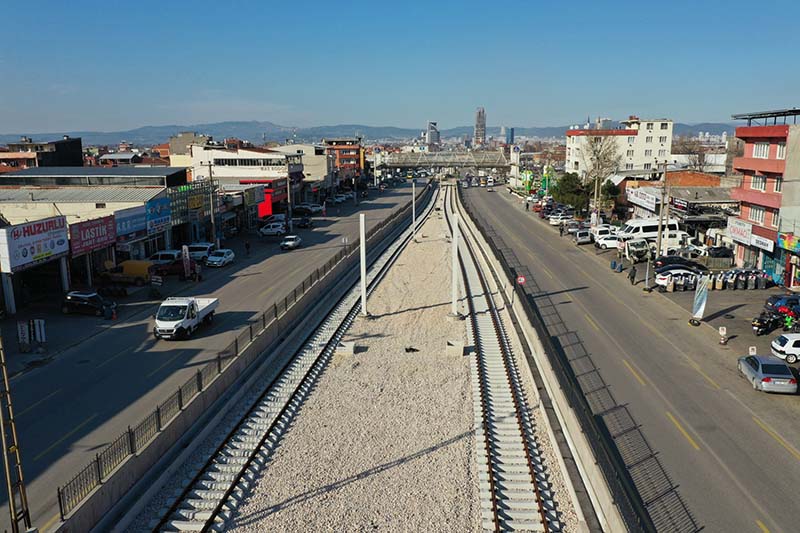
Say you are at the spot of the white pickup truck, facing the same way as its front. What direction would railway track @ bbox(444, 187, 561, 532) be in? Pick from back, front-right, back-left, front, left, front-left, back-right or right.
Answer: left

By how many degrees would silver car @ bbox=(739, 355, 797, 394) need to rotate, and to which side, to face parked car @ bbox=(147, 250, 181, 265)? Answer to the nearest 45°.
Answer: approximately 45° to its left

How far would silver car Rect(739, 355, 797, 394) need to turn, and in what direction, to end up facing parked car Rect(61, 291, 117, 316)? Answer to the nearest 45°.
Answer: approximately 45° to its left

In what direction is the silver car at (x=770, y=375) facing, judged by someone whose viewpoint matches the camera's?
facing away from the viewer and to the left of the viewer

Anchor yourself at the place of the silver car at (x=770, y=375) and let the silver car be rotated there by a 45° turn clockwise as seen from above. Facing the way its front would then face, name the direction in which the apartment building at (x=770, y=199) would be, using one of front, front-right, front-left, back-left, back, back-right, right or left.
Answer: front

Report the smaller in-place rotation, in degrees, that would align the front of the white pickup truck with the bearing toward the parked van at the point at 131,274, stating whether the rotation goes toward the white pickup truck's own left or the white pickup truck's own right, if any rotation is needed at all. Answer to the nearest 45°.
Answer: approximately 135° to the white pickup truck's own right

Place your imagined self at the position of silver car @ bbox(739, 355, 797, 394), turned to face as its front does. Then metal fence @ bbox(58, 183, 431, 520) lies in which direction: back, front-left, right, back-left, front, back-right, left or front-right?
left

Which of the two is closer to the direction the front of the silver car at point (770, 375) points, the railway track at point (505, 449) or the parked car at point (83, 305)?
the parked car

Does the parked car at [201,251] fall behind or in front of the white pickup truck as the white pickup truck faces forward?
behind

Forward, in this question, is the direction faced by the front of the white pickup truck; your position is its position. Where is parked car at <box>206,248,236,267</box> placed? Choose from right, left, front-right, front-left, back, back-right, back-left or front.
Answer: back-right

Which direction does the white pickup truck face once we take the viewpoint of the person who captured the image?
facing the viewer and to the left of the viewer

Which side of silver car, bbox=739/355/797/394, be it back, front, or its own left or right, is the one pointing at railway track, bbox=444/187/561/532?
left

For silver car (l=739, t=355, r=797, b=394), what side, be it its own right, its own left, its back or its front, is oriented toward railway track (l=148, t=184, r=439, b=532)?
left

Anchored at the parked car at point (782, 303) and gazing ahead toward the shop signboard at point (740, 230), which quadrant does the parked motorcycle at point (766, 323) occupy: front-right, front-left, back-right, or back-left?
back-left

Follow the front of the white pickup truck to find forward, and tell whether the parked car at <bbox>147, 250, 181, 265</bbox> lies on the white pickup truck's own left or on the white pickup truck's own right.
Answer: on the white pickup truck's own right

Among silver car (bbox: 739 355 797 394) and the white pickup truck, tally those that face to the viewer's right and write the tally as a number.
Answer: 0

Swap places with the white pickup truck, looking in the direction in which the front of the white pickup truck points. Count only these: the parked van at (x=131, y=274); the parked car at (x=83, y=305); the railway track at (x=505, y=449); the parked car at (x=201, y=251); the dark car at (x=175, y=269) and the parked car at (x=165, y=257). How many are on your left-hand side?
1

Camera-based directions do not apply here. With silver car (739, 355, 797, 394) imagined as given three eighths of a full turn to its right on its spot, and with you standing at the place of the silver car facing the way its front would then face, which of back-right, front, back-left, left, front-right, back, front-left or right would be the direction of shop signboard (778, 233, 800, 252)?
left

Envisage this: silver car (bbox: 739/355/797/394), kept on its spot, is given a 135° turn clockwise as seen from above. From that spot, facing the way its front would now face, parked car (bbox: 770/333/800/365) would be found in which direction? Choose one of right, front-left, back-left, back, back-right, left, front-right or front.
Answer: left
